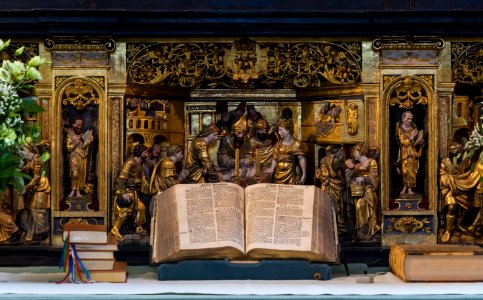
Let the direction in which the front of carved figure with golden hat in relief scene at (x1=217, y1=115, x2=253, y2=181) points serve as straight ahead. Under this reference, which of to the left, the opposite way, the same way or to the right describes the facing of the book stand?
the same way

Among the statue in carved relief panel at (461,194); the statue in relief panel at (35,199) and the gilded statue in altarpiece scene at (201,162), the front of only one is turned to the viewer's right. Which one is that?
the gilded statue in altarpiece scene at (201,162)

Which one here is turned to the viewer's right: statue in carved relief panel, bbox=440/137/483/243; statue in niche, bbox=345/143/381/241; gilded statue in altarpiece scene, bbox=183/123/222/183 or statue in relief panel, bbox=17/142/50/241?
gilded statue in altarpiece scene, bbox=183/123/222/183

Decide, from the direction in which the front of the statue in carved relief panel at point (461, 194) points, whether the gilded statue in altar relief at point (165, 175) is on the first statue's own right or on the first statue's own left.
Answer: on the first statue's own right

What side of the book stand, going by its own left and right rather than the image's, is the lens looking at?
front

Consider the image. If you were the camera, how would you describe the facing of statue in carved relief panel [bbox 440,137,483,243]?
facing the viewer

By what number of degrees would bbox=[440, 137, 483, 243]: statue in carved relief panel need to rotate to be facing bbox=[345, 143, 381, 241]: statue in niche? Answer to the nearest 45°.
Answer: approximately 90° to its right

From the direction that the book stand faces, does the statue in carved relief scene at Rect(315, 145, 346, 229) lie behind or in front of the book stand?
behind

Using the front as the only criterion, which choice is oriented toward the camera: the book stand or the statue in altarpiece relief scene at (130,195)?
the book stand

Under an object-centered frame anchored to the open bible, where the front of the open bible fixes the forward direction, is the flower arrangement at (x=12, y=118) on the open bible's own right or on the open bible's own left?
on the open bible's own right

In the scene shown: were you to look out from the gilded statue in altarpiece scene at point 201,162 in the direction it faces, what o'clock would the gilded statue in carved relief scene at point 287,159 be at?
the gilded statue in carved relief scene at point 287,159 is roughly at 12 o'clock from the gilded statue in altarpiece scene at point 201,162.

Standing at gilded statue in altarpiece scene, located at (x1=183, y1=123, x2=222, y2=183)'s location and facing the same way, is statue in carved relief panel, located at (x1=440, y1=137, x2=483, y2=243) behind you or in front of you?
in front

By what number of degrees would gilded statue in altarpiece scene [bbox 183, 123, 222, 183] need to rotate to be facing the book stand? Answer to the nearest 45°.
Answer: approximately 90° to its right

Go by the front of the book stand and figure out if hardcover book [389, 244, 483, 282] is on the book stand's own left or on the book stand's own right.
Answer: on the book stand's own left
